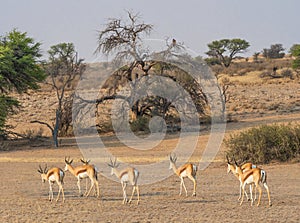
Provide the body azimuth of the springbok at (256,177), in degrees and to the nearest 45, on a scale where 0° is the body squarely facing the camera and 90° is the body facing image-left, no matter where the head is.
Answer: approximately 135°

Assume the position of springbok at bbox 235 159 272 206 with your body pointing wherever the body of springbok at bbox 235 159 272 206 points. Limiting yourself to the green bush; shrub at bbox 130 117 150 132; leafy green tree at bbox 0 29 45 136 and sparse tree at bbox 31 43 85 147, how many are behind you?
0

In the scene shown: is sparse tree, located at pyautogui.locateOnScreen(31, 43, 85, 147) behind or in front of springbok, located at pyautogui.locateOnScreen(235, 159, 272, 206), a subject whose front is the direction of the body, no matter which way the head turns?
in front

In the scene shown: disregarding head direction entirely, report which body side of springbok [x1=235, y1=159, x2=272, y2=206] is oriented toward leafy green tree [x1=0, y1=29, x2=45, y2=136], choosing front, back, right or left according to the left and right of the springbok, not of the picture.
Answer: front

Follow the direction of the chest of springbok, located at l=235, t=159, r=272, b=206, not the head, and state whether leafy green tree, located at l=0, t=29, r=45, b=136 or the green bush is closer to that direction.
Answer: the leafy green tree

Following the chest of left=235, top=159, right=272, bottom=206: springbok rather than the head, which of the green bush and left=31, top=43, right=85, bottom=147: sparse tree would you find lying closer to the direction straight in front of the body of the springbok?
the sparse tree

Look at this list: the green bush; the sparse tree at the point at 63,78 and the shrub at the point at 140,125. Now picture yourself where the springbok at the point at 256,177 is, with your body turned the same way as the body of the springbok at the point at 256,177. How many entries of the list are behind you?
0

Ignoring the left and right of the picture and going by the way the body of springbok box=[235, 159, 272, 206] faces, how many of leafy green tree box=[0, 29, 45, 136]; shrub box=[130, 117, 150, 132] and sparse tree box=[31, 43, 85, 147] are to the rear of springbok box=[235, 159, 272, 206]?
0

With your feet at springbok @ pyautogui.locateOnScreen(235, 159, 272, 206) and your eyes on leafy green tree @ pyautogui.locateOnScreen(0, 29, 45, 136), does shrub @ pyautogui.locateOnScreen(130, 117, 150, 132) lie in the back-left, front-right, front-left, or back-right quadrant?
front-right

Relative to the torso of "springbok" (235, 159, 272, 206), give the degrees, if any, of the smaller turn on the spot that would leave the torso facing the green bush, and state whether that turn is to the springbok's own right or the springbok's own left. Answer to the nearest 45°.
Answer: approximately 45° to the springbok's own right
